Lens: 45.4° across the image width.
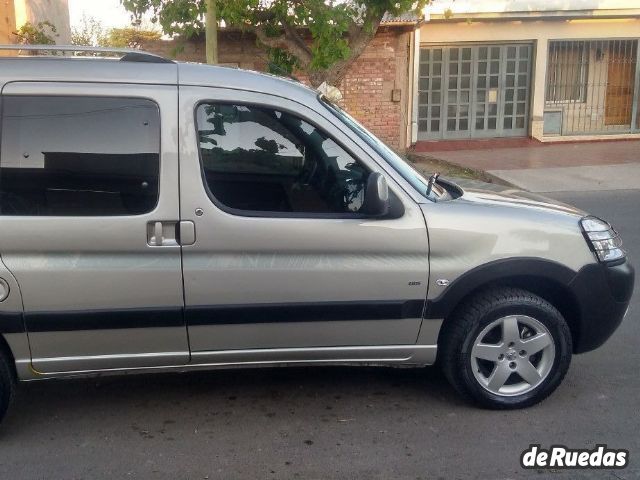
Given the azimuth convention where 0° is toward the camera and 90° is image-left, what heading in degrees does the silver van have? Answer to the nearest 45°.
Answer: approximately 270°
